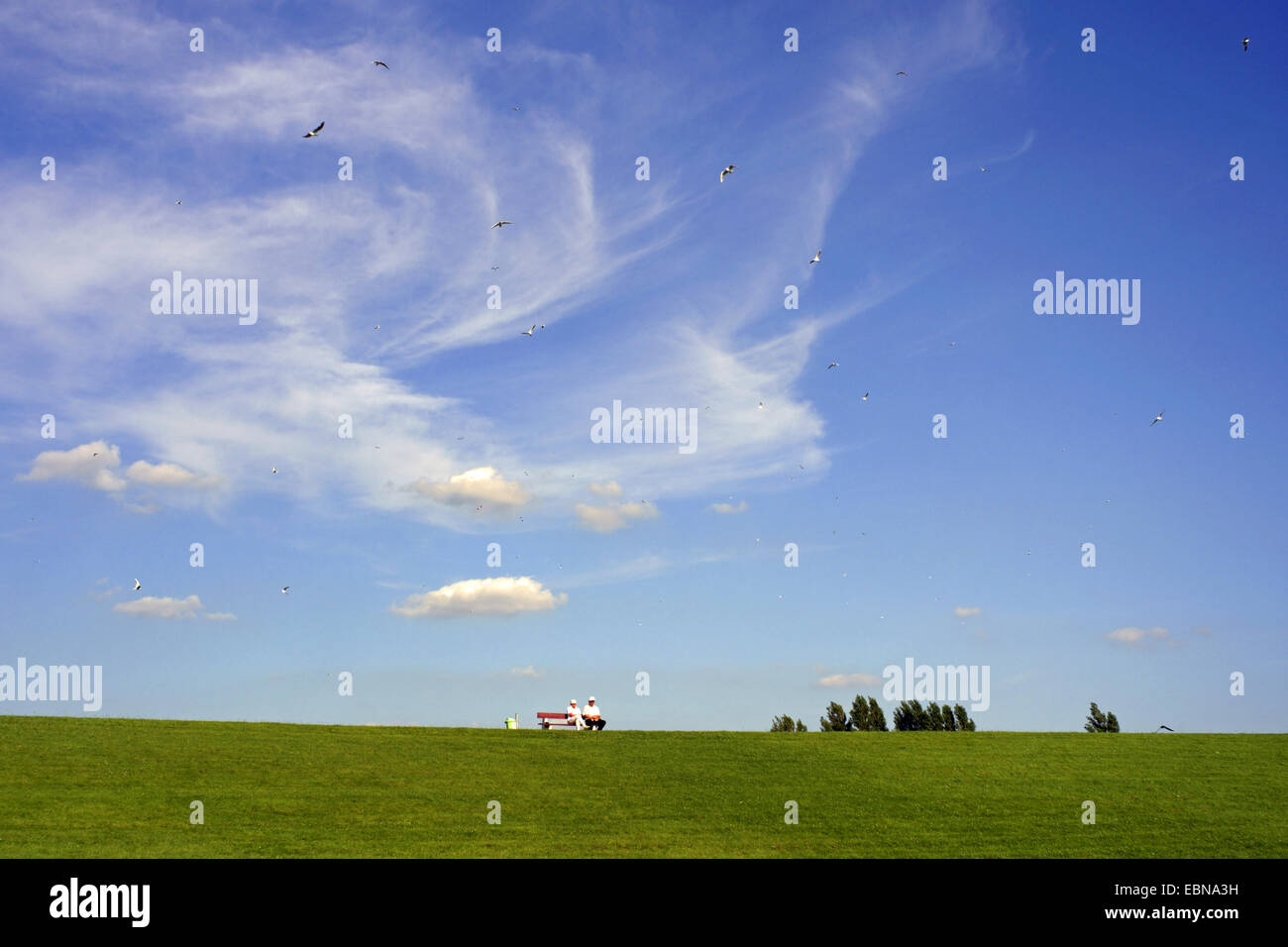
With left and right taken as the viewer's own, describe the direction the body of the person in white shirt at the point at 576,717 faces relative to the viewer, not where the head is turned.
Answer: facing the viewer and to the right of the viewer
